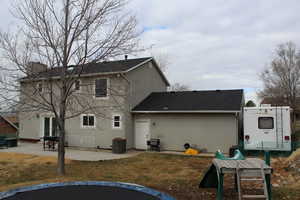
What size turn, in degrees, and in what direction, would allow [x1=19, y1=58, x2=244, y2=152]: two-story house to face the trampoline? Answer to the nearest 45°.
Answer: approximately 180°

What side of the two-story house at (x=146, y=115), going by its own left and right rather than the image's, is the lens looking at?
back

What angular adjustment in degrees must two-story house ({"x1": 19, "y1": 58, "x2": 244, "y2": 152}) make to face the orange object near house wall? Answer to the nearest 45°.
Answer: approximately 135° to its right

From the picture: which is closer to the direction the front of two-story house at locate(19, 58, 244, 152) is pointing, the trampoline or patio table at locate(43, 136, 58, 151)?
the patio table

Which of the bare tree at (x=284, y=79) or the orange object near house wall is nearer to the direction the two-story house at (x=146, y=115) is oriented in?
the bare tree

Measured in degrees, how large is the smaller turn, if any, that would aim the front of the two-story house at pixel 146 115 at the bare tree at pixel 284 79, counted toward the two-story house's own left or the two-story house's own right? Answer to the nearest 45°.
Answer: approximately 45° to the two-story house's own right

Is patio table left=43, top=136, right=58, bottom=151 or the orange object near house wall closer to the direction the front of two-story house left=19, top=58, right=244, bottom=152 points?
the patio table

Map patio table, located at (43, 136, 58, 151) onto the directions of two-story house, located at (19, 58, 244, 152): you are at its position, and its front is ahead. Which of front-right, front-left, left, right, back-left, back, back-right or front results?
left
